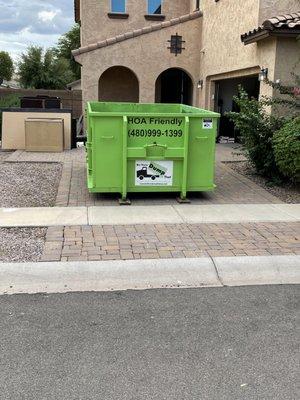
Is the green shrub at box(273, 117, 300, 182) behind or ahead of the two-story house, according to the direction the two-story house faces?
ahead

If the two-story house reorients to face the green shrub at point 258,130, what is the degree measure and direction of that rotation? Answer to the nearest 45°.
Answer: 0° — it already faces it

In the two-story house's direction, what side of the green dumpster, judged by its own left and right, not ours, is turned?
back

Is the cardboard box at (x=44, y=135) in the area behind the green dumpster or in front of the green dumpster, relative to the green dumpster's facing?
behind

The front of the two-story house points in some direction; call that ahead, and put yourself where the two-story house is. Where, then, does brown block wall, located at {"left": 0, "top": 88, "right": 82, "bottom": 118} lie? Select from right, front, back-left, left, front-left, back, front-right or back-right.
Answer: back-right

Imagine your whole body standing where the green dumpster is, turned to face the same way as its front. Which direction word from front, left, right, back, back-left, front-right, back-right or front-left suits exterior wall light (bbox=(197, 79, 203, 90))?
back

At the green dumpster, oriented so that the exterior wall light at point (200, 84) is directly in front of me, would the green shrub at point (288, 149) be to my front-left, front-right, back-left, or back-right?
front-right

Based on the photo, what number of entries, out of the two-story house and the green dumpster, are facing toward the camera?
2

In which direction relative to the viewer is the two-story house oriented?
toward the camera

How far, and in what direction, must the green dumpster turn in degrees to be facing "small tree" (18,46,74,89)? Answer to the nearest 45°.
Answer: approximately 180°

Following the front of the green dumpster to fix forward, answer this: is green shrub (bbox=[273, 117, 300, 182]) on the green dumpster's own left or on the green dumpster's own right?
on the green dumpster's own left

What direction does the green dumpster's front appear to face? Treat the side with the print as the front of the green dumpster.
toward the camera

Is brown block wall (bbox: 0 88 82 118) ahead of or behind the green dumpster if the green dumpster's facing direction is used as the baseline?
behind

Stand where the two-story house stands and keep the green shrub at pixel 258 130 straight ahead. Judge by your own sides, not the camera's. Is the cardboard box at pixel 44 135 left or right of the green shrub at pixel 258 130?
right

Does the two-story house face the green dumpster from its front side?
yes

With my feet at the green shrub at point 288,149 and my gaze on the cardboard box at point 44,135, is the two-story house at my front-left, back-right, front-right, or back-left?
front-right

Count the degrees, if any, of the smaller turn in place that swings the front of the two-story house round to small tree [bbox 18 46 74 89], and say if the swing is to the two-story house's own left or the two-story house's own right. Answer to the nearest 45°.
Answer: approximately 135° to the two-story house's own right

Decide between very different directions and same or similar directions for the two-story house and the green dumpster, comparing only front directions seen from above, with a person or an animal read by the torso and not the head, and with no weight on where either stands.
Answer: same or similar directions
